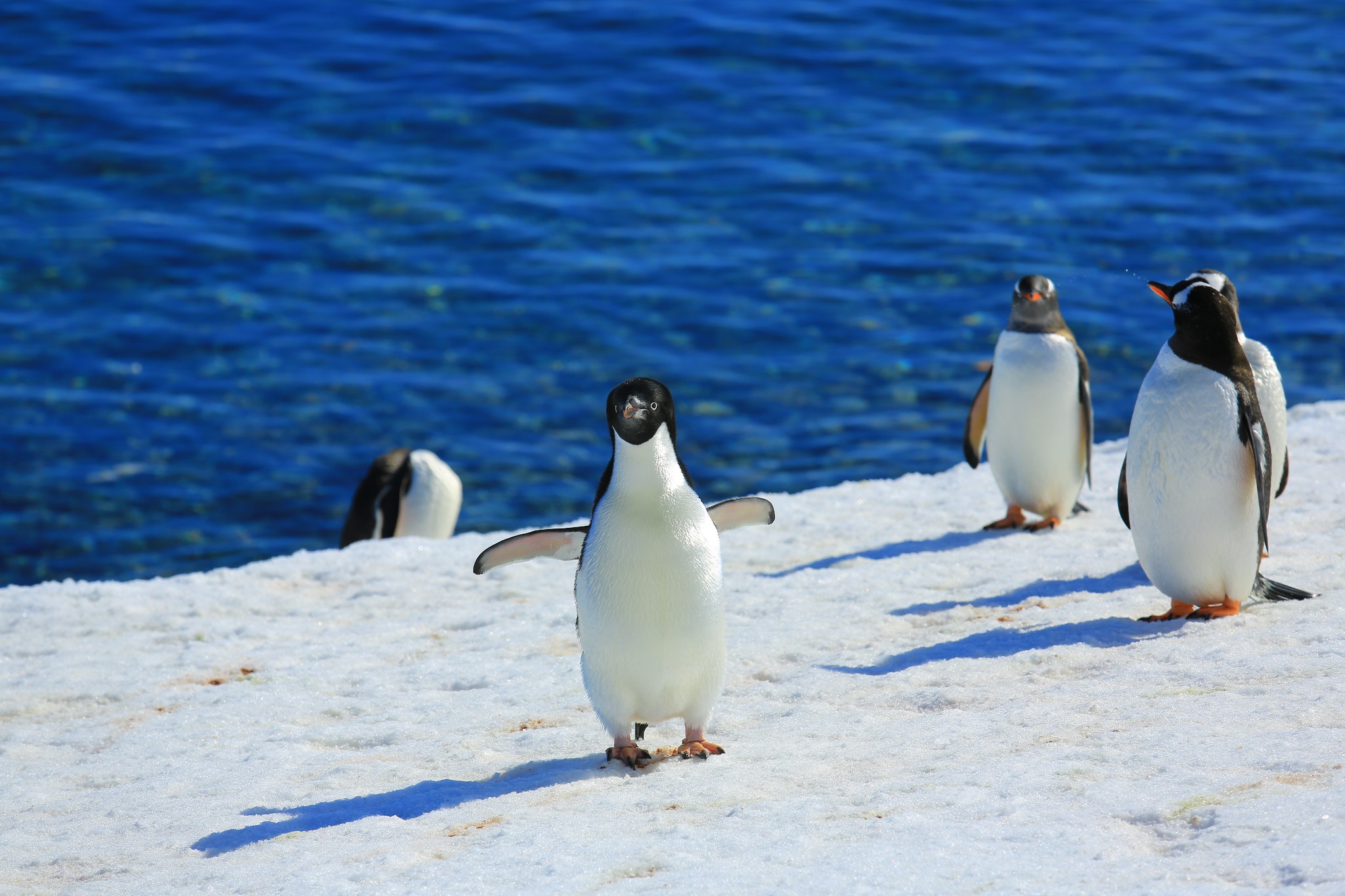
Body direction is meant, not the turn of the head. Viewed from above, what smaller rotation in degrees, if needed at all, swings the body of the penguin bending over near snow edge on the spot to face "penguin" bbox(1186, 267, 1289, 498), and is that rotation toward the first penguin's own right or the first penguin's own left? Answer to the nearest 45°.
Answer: approximately 45° to the first penguin's own right

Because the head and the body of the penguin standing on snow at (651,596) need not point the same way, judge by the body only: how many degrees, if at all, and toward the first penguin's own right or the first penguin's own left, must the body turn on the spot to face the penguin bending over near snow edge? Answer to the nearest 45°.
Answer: approximately 180°

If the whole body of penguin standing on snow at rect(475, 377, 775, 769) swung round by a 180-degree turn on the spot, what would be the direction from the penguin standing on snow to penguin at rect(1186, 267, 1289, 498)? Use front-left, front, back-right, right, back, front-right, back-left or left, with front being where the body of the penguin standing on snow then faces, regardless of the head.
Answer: front-right

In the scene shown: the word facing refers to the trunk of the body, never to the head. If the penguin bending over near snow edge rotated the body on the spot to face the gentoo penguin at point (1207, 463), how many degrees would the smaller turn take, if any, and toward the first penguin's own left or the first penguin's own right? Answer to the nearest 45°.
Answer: approximately 45° to the first penguin's own right

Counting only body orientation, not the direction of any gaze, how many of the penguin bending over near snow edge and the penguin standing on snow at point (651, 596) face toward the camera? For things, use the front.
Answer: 1
